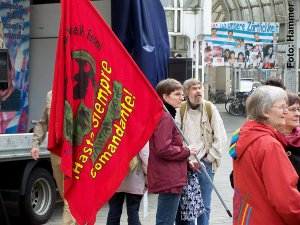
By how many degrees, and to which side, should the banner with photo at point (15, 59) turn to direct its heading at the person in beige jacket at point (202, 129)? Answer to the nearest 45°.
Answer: approximately 45° to its left

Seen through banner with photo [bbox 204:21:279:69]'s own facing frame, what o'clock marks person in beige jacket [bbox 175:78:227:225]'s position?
The person in beige jacket is roughly at 12 o'clock from the banner with photo.

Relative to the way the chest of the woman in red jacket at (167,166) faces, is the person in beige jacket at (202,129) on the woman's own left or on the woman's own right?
on the woman's own left
